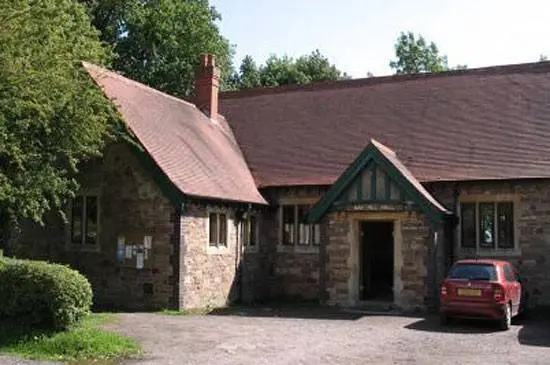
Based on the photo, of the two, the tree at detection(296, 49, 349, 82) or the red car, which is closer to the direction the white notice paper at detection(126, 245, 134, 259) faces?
the red car

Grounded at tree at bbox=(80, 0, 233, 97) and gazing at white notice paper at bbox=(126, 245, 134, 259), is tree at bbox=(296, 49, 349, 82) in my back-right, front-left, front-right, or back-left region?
back-left

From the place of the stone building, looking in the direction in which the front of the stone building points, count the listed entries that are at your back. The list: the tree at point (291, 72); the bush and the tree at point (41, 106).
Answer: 1

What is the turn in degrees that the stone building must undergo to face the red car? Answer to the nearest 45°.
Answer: approximately 45° to its left

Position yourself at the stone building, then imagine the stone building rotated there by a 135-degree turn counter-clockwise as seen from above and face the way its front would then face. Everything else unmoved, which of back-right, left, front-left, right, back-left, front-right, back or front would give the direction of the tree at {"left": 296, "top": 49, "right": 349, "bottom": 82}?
front-left

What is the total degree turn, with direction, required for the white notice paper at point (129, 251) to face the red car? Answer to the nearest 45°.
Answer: approximately 45° to its left

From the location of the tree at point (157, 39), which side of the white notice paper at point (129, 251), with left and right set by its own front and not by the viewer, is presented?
back

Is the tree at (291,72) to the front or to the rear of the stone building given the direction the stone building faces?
to the rear

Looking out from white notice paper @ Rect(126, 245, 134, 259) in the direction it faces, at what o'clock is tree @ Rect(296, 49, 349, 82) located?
The tree is roughly at 7 o'clock from the white notice paper.

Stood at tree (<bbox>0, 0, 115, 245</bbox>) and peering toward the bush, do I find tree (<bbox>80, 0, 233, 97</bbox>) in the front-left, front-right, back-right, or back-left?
back-left

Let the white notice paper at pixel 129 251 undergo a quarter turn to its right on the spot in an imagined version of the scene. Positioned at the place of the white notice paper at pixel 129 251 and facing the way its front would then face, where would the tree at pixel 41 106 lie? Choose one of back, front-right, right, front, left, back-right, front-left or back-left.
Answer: front-left

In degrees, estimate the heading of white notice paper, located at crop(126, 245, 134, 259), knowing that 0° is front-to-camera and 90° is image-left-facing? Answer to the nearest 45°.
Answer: approximately 0°

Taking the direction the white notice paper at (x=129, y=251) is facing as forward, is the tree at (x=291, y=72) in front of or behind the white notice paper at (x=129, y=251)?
behind

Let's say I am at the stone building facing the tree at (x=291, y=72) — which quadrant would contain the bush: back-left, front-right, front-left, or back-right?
back-left
